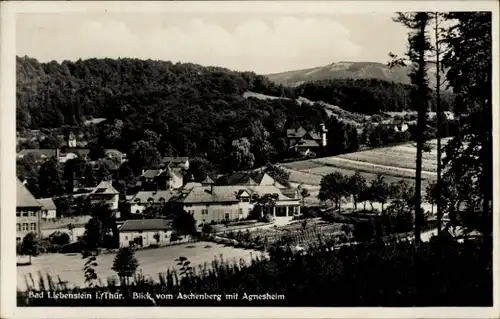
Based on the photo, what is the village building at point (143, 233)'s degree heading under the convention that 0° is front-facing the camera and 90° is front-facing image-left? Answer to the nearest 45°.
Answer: approximately 0°
